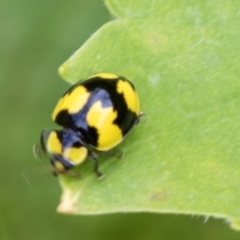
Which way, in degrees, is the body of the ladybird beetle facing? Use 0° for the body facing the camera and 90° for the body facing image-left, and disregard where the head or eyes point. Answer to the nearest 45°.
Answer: approximately 45°
